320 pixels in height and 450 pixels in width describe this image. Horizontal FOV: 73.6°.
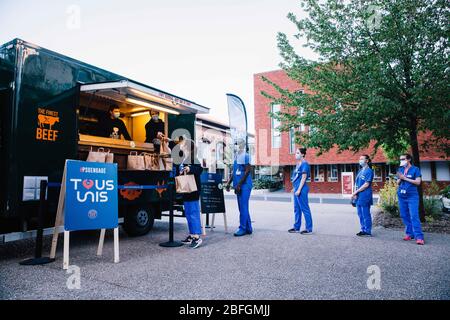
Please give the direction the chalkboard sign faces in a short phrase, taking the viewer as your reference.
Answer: facing the viewer

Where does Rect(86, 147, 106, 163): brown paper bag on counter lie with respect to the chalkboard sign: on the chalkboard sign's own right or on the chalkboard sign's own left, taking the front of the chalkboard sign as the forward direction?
on the chalkboard sign's own right

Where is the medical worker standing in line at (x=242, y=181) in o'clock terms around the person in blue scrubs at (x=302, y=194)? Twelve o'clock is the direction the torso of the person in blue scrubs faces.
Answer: The medical worker standing in line is roughly at 11 o'clock from the person in blue scrubs.

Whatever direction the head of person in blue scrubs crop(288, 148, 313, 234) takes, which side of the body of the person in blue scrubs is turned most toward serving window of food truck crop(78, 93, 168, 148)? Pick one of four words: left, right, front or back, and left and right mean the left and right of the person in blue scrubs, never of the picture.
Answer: front

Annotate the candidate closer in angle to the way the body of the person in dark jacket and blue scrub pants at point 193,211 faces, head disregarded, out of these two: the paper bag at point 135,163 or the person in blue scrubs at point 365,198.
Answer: the paper bag

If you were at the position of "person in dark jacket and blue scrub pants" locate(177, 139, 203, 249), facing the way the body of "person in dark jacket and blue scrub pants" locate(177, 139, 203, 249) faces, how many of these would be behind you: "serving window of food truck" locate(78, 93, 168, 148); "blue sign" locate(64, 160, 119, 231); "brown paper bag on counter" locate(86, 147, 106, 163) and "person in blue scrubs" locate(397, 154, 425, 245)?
1

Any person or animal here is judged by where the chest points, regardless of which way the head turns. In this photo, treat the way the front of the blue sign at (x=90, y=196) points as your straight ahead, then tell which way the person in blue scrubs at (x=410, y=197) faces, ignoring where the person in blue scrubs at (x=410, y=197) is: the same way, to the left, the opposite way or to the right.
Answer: to the right

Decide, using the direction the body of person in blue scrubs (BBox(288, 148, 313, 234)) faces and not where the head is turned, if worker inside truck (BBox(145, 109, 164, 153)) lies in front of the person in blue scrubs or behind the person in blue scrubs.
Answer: in front

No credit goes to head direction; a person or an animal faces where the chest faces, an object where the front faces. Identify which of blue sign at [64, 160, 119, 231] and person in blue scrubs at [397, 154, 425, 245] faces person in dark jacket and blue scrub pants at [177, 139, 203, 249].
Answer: person in blue scrubs at [397, 154, 425, 245]

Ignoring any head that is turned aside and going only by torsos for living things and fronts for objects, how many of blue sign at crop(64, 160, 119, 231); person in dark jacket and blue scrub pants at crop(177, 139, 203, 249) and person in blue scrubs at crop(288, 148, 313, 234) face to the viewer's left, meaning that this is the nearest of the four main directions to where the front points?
2

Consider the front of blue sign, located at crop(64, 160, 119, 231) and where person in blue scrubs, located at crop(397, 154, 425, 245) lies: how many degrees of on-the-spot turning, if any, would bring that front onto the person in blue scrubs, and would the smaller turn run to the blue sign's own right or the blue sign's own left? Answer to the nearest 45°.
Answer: approximately 90° to the blue sign's own left

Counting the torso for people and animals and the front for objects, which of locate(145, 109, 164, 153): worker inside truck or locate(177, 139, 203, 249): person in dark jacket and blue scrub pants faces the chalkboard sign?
the worker inside truck

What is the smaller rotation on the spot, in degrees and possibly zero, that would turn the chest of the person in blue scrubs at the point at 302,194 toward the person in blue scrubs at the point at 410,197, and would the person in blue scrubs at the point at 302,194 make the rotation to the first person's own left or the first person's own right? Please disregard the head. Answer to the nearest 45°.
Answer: approximately 180°

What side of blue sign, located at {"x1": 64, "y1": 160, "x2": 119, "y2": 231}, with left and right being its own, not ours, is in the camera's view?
front

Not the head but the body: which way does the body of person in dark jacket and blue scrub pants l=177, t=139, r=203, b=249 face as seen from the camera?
to the viewer's left

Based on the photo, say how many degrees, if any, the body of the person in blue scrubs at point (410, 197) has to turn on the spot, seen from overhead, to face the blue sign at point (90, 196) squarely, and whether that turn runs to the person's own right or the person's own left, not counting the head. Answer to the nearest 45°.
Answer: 0° — they already face it
